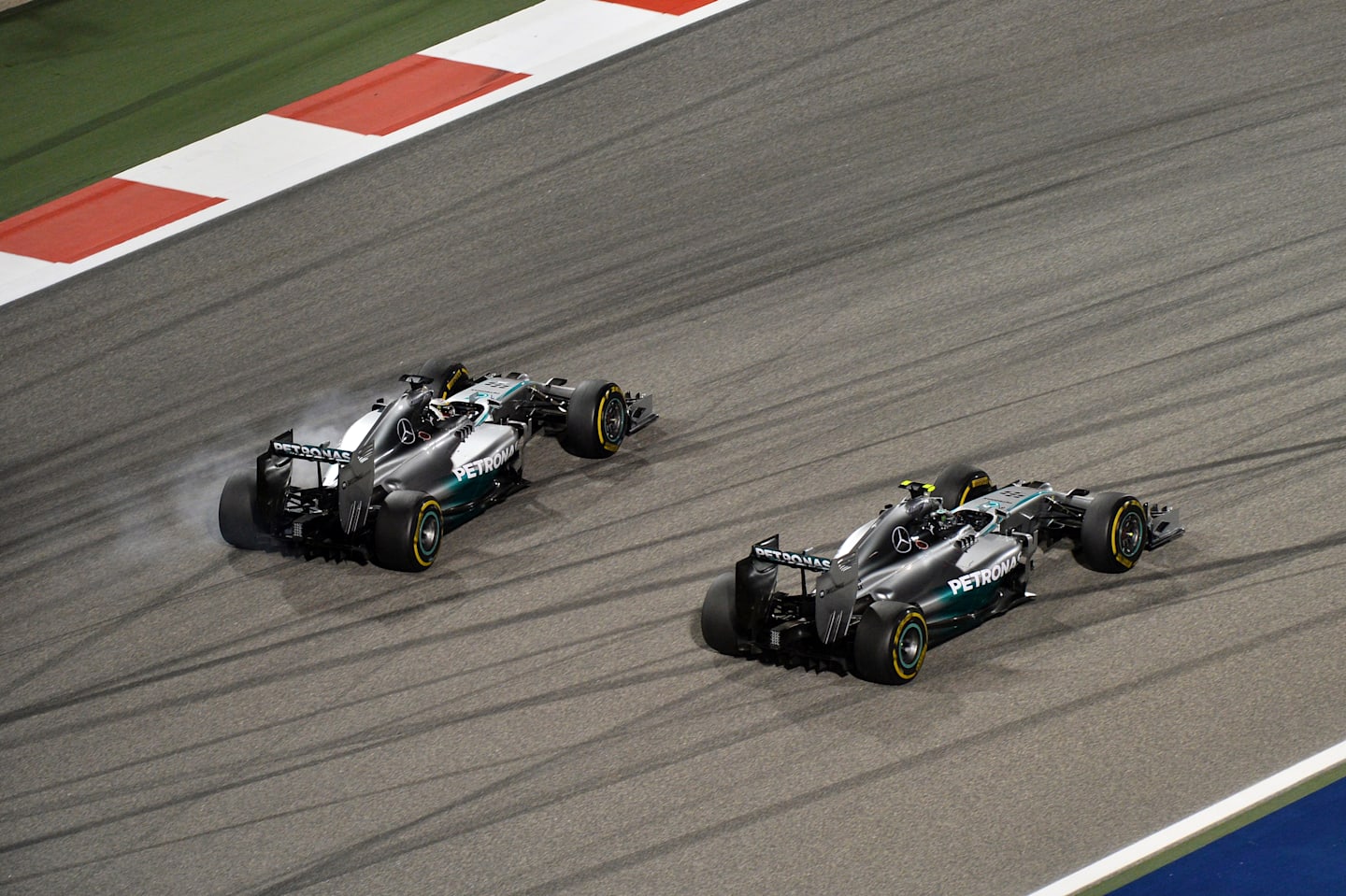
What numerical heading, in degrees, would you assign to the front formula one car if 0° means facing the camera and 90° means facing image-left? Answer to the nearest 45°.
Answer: approximately 225°

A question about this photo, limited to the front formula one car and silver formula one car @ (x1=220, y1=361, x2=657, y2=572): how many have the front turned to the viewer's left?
0

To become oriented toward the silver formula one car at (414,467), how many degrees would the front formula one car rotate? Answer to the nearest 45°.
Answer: approximately 90° to its left

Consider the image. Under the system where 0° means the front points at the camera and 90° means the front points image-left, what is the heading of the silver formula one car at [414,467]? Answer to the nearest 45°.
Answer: approximately 225°

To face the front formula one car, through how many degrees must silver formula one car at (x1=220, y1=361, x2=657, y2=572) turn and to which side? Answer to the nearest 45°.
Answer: approximately 90° to its right
